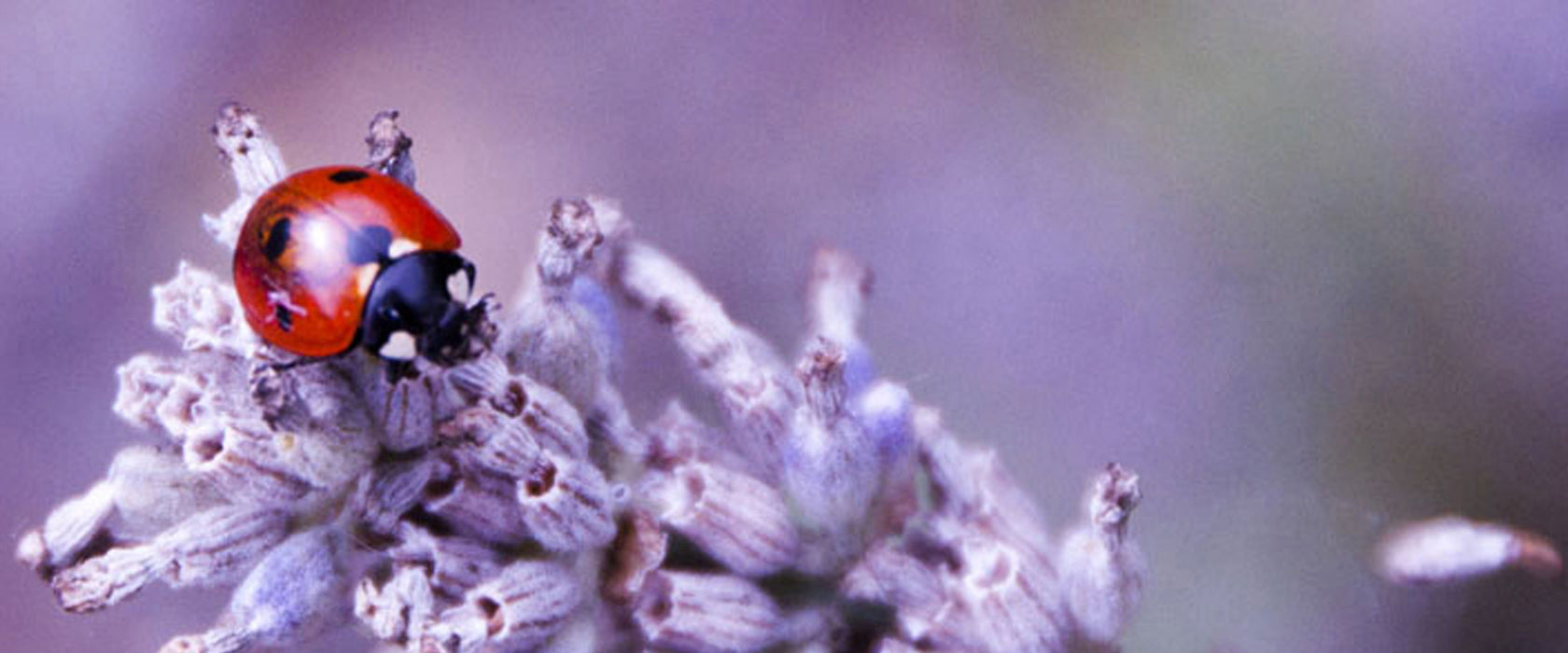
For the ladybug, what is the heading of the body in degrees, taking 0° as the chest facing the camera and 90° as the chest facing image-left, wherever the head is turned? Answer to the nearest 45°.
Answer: approximately 315°

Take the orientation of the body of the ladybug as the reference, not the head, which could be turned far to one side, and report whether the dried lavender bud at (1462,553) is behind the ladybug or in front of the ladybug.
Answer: in front
